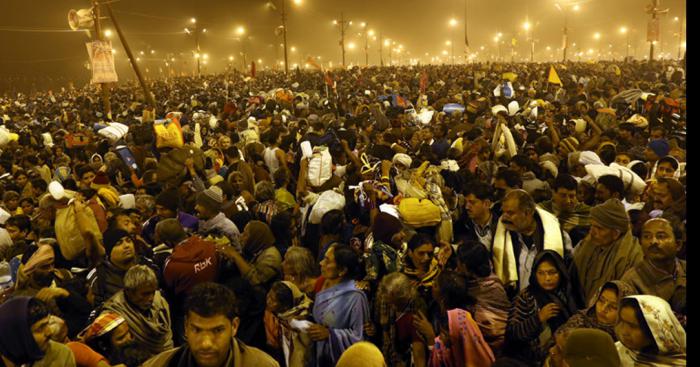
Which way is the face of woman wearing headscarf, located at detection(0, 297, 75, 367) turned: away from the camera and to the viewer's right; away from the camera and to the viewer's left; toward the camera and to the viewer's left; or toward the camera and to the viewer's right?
toward the camera and to the viewer's right

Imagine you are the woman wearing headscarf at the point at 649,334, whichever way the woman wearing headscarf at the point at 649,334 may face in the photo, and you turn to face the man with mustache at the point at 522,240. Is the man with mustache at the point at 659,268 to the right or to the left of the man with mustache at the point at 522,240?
right

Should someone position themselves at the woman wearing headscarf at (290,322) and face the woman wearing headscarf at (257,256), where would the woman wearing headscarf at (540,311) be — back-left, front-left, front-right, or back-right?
back-right

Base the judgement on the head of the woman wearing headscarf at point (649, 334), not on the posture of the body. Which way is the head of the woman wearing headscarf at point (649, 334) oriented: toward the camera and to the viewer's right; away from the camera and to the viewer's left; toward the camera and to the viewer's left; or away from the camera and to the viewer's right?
toward the camera and to the viewer's left

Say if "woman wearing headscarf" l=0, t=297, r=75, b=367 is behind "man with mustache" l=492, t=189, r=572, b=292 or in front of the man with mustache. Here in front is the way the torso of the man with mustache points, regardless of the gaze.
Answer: in front

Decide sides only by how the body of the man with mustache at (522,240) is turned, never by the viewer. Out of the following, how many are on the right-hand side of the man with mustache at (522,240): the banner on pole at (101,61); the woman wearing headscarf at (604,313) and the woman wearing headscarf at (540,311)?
1

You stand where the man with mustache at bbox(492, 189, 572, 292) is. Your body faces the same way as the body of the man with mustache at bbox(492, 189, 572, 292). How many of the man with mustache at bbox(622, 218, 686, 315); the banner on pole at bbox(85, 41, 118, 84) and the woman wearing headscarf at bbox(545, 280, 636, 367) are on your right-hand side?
1

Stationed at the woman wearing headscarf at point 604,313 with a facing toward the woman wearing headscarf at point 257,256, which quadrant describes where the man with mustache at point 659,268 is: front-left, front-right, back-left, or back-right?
back-right

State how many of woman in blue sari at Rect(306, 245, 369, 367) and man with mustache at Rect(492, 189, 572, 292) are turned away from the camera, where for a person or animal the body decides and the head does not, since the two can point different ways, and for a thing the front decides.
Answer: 0

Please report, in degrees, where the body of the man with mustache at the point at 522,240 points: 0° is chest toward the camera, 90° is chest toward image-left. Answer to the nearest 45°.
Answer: approximately 45°
